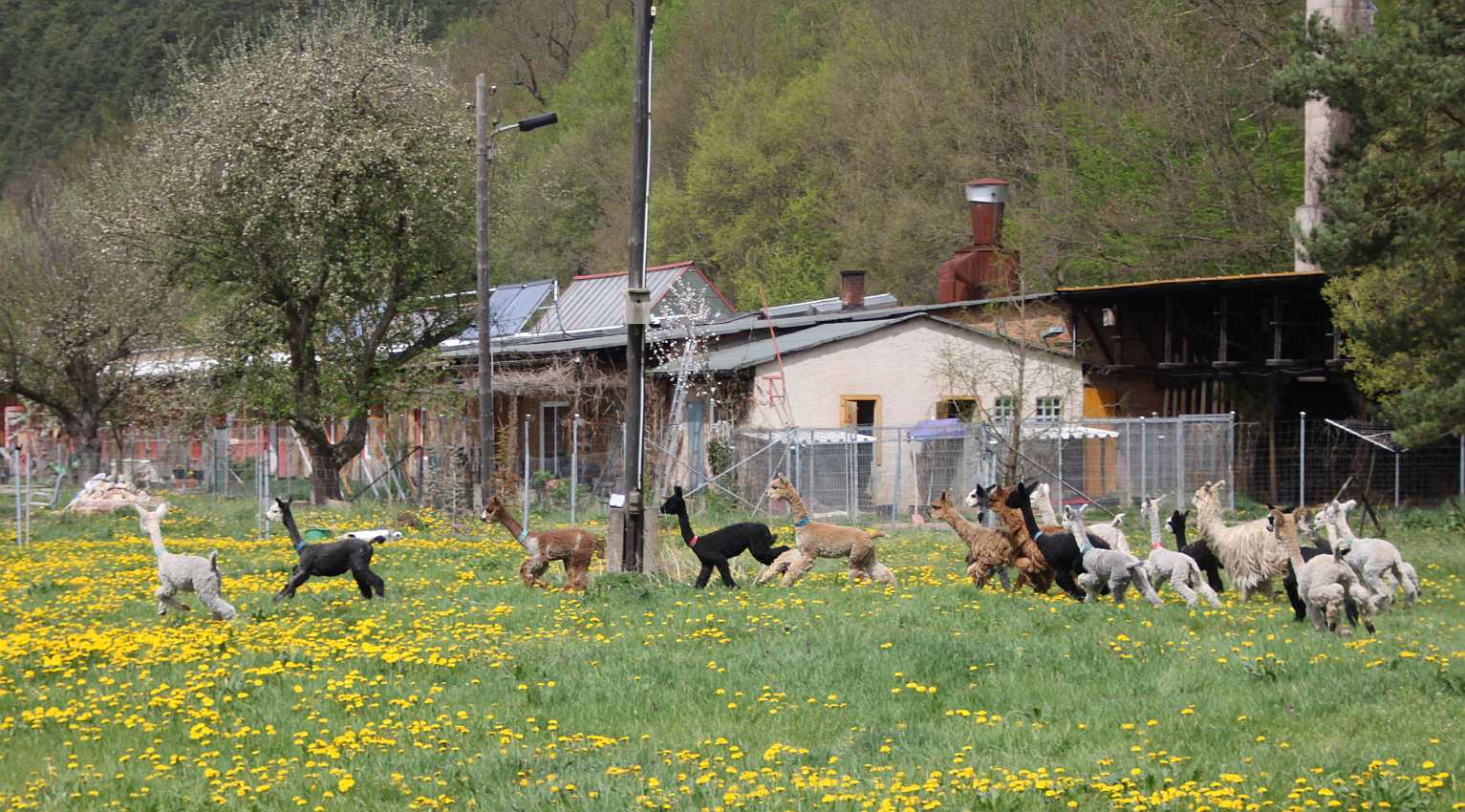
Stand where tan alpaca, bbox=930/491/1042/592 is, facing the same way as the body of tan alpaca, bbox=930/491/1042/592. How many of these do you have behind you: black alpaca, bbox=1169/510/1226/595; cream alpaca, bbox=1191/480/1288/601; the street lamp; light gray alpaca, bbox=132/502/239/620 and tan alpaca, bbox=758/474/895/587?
2

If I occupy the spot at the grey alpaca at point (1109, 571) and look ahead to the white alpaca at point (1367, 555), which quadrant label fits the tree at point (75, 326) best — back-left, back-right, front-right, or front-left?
back-left

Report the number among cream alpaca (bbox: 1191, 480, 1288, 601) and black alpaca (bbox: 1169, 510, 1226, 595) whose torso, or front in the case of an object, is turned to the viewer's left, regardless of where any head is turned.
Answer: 2

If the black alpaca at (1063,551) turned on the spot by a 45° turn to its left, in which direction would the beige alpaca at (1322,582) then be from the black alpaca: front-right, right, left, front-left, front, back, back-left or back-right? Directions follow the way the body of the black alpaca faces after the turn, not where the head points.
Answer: left

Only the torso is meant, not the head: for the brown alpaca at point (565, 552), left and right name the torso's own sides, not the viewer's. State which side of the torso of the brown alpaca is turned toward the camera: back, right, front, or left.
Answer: left

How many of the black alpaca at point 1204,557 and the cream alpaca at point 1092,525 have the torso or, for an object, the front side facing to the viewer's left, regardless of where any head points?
2

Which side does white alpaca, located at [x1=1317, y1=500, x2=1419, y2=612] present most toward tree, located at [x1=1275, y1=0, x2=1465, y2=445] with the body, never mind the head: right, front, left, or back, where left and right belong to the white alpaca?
right

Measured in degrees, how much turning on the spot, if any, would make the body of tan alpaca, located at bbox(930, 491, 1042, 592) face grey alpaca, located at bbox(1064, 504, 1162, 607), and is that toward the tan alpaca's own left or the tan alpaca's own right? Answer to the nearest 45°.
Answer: approximately 135° to the tan alpaca's own left

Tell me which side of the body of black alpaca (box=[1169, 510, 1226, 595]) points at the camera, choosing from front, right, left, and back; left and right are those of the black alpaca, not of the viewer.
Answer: left

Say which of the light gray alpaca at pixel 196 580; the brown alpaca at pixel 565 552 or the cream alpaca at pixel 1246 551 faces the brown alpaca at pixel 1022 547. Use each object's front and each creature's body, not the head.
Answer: the cream alpaca at pixel 1246 551

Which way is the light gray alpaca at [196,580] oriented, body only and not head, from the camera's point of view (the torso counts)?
to the viewer's left

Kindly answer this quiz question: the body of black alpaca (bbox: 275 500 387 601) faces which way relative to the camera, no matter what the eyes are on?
to the viewer's left

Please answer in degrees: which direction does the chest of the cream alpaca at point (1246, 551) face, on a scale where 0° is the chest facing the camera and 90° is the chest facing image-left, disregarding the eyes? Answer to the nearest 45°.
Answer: approximately 90°

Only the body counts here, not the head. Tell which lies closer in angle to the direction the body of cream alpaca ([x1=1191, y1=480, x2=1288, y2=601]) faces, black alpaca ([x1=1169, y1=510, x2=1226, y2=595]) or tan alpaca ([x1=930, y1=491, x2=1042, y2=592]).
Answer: the tan alpaca

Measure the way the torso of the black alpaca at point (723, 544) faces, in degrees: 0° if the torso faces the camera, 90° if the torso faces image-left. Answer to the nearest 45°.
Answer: approximately 90°

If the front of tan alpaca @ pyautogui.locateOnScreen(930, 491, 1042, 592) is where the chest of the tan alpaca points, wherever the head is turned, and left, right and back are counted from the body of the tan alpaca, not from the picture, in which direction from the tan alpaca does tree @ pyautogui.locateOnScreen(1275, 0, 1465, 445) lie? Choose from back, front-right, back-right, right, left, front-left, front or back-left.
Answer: back-right

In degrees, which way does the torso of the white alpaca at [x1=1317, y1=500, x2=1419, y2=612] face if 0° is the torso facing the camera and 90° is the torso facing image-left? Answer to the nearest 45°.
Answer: approximately 90°

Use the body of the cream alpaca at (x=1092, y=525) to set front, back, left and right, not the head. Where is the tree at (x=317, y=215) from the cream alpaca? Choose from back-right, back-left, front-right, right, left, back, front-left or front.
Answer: front-right
